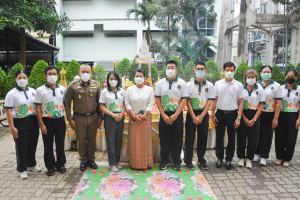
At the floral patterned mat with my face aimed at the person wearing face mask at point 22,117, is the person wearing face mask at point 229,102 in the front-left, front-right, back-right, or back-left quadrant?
back-right

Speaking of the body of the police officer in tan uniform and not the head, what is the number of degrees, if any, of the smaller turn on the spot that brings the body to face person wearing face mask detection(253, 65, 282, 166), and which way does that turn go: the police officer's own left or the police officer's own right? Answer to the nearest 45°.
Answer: approximately 90° to the police officer's own left

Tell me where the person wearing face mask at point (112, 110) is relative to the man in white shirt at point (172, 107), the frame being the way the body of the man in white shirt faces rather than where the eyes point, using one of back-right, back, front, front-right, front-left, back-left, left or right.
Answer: right

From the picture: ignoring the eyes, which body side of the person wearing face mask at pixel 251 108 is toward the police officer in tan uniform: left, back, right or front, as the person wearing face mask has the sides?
right

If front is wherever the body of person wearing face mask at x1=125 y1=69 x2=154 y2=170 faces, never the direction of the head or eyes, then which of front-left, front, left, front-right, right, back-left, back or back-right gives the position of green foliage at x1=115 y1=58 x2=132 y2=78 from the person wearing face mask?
back

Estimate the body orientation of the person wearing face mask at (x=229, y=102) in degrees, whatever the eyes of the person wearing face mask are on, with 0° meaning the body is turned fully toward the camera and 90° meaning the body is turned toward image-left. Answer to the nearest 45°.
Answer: approximately 0°
